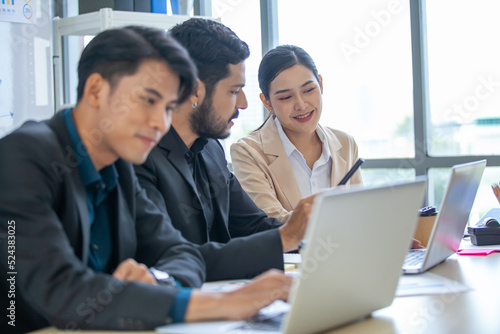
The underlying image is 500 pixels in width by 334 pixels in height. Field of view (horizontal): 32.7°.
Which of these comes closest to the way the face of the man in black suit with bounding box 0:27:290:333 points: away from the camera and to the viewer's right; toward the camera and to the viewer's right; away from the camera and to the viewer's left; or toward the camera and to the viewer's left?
toward the camera and to the viewer's right

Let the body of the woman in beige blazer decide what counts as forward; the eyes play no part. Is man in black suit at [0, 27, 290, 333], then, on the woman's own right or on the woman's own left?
on the woman's own right

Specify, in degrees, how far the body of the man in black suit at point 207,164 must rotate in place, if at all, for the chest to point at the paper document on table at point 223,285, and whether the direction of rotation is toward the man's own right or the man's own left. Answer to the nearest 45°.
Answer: approximately 45° to the man's own right

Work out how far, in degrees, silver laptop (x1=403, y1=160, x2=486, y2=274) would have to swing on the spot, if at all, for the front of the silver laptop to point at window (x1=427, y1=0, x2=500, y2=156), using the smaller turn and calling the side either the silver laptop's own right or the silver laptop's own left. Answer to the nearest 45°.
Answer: approximately 45° to the silver laptop's own right

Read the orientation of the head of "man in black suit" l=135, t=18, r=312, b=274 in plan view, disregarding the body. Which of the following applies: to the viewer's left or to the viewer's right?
to the viewer's right

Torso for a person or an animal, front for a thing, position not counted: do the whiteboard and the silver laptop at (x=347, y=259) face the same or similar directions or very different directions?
very different directions

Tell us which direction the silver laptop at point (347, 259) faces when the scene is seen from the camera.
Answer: facing away from the viewer and to the left of the viewer

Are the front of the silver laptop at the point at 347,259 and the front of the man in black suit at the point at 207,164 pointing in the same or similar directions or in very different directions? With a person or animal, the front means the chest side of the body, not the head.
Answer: very different directions

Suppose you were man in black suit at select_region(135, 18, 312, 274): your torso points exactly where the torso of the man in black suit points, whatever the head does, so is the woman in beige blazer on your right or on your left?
on your left
